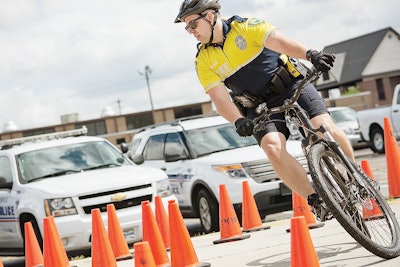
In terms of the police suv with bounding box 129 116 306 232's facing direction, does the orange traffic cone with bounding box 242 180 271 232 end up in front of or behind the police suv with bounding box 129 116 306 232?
in front

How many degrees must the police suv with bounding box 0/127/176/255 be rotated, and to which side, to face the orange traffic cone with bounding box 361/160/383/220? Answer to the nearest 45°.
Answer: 0° — it already faces it

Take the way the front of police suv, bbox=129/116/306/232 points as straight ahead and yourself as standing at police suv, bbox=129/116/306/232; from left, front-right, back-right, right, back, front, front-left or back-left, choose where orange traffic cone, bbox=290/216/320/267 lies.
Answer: front-right

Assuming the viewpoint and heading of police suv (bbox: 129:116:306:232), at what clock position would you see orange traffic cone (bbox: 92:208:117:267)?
The orange traffic cone is roughly at 2 o'clock from the police suv.

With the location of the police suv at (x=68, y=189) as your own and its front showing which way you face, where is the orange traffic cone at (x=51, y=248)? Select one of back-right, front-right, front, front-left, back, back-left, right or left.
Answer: front-right

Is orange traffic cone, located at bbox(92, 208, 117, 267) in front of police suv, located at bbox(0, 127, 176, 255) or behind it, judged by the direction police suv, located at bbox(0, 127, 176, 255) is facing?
in front

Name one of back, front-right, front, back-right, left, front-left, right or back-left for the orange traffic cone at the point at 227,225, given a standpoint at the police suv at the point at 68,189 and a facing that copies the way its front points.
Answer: front

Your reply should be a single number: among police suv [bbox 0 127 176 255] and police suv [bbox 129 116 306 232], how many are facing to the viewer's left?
0

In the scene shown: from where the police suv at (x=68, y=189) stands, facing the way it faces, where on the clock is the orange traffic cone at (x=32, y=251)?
The orange traffic cone is roughly at 2 o'clock from the police suv.

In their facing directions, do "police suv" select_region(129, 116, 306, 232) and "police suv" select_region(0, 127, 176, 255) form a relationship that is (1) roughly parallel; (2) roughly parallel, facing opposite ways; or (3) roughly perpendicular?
roughly parallel

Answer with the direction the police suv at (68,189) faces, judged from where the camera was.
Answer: facing the viewer and to the right of the viewer

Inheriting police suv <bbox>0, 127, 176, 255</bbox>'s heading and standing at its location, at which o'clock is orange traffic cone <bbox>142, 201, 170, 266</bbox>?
The orange traffic cone is roughly at 1 o'clock from the police suv.

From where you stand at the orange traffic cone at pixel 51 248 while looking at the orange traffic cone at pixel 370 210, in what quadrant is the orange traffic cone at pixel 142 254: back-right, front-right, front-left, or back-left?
front-right
